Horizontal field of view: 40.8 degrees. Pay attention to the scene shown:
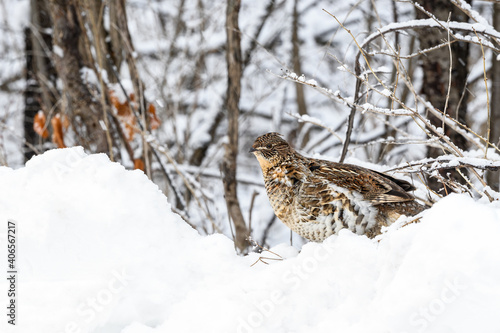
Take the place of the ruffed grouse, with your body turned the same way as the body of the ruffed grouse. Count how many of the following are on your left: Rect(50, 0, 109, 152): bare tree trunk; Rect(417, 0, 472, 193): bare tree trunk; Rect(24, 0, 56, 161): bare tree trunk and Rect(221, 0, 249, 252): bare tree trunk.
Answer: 0

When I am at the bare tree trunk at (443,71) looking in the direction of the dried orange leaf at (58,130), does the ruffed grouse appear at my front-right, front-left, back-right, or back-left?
front-left

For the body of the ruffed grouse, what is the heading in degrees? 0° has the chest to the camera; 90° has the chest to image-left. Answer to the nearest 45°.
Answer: approximately 90°

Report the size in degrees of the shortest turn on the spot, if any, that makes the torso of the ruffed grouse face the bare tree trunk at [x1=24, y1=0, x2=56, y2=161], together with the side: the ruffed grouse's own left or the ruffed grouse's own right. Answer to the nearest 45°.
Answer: approximately 45° to the ruffed grouse's own right

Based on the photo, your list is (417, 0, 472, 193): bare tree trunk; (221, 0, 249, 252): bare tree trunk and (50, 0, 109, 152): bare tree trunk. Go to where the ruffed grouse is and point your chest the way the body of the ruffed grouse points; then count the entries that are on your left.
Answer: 0

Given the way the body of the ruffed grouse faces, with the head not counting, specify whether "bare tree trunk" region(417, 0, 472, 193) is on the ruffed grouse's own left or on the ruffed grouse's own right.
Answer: on the ruffed grouse's own right

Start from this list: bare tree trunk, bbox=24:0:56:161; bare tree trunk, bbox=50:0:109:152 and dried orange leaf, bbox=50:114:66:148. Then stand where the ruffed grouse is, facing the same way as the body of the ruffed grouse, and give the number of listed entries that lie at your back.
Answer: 0

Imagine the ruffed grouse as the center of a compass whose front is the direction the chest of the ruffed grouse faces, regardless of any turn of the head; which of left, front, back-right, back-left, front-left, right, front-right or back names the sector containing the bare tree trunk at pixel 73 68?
front-right

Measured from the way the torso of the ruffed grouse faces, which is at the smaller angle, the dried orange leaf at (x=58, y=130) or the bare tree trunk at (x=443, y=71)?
the dried orange leaf

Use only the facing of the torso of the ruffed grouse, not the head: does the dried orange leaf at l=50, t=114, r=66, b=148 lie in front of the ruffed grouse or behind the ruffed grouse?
in front
